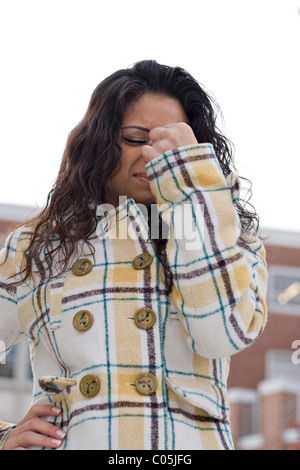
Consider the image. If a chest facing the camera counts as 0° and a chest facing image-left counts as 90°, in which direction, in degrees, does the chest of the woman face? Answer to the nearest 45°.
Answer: approximately 0°

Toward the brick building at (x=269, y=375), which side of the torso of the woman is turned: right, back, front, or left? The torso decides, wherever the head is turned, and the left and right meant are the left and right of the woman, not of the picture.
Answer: back
